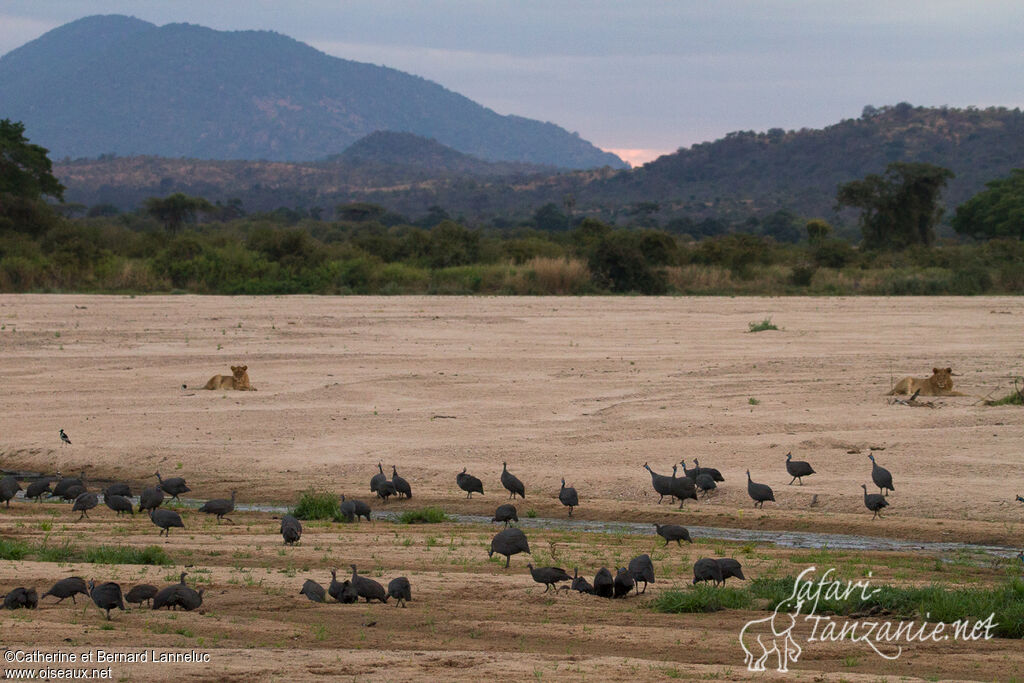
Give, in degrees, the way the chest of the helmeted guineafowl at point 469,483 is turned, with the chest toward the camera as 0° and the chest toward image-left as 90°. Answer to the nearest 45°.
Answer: approximately 90°

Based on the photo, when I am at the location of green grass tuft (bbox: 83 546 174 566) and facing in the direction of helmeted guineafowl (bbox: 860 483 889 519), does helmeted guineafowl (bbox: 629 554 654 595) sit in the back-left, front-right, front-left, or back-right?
front-right

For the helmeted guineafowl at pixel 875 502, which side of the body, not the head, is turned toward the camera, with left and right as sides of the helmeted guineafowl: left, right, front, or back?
left

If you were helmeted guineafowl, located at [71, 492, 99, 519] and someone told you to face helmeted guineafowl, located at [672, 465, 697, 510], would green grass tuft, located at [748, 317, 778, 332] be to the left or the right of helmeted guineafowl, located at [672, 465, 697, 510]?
left

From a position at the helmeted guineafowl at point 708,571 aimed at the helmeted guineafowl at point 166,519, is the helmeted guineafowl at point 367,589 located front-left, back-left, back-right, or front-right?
front-left

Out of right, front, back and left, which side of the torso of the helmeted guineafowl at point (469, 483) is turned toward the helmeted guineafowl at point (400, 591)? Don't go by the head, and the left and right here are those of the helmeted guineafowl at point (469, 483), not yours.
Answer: left

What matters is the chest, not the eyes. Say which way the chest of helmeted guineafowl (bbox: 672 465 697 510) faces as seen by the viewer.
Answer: to the viewer's left

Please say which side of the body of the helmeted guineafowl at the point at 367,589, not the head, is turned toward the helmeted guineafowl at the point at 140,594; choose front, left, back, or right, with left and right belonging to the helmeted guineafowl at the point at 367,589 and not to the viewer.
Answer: front
